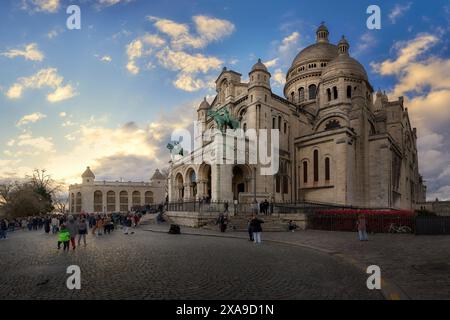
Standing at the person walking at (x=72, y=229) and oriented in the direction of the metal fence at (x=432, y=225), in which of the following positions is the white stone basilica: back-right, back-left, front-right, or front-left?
front-left

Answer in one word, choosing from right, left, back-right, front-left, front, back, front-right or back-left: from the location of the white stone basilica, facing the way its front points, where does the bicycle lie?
front-left

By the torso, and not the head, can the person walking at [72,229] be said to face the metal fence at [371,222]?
no

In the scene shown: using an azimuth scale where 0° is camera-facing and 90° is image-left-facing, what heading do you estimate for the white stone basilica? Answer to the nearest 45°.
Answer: approximately 45°
